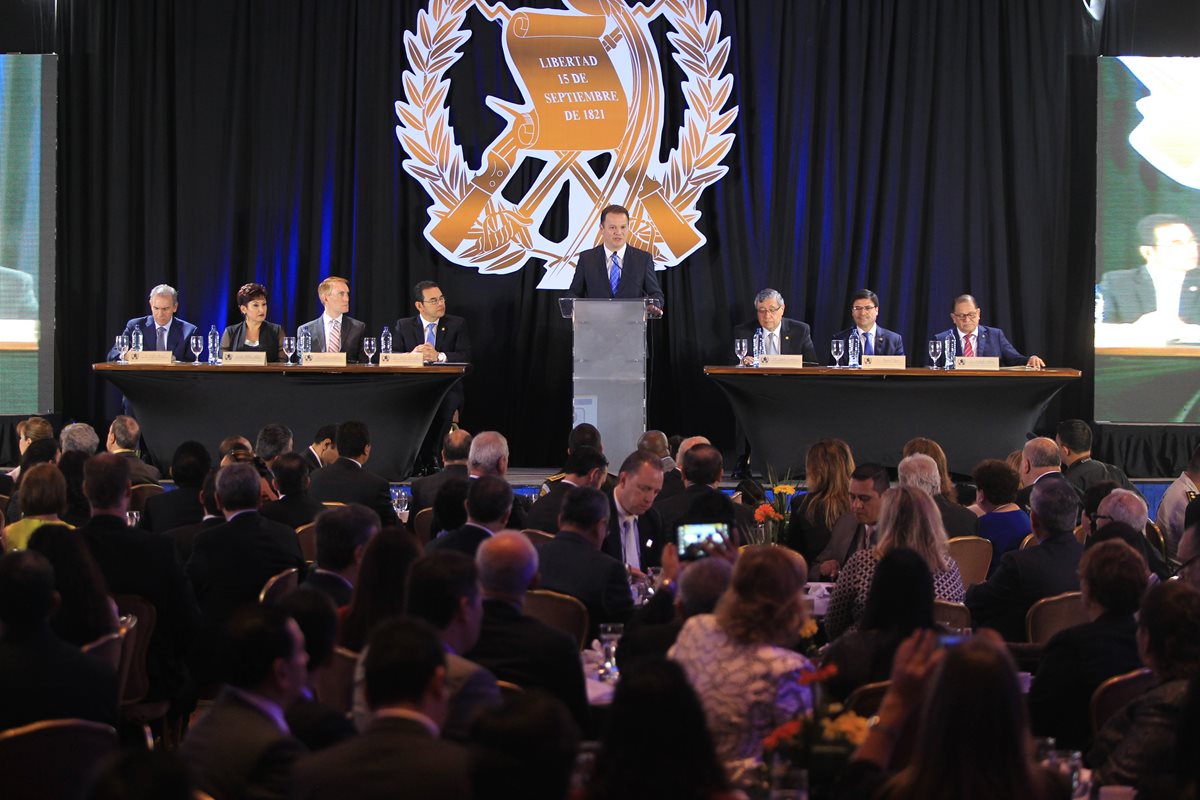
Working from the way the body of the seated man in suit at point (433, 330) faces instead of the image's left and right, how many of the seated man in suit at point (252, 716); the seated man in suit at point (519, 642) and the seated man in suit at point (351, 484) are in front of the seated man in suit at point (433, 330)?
3

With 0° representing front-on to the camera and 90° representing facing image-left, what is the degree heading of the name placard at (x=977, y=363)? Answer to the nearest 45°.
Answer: approximately 0°

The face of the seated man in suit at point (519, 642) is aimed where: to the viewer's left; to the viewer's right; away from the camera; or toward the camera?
away from the camera

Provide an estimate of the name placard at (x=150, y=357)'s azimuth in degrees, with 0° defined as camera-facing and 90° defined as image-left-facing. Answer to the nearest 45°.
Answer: approximately 0°

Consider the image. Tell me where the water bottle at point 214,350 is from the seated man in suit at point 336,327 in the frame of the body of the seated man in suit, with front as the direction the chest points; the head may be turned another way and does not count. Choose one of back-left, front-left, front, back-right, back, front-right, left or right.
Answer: front-right

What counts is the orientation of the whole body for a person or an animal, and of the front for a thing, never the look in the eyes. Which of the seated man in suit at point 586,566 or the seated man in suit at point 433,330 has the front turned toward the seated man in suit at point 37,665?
the seated man in suit at point 433,330

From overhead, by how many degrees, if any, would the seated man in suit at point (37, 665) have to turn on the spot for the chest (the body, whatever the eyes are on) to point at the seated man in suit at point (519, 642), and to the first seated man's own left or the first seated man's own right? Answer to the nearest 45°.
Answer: approximately 90° to the first seated man's own right

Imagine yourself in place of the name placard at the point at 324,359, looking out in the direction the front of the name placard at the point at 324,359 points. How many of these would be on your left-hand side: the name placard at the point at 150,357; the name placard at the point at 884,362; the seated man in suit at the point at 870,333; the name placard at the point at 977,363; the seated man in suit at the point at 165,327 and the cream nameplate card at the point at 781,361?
4

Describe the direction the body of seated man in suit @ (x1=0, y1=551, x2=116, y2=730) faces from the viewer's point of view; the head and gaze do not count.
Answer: away from the camera
